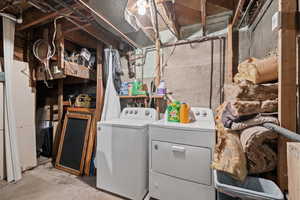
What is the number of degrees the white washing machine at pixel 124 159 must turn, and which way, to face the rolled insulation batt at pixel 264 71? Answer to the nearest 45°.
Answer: approximately 90° to its left

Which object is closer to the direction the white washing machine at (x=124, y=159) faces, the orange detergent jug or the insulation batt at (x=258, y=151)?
the insulation batt

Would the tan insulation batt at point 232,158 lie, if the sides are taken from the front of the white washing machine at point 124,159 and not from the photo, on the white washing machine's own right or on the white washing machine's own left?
on the white washing machine's own left

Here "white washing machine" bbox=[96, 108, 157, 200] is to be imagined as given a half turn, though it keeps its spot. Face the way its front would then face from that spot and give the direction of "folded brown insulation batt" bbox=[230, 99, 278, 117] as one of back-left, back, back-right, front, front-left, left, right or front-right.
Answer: right

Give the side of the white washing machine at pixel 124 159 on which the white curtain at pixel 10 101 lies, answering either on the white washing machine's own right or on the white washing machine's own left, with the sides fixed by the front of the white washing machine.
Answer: on the white washing machine's own right

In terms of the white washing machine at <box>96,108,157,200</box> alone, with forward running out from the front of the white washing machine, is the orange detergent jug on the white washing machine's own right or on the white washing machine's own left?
on the white washing machine's own left

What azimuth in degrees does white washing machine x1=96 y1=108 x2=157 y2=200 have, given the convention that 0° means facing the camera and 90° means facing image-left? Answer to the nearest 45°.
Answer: approximately 45°

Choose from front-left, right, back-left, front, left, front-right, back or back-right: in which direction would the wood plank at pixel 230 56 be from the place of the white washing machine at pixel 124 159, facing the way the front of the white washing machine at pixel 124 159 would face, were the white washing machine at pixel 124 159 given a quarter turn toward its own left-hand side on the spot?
front-left

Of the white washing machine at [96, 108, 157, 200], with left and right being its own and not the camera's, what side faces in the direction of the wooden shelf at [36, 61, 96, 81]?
right

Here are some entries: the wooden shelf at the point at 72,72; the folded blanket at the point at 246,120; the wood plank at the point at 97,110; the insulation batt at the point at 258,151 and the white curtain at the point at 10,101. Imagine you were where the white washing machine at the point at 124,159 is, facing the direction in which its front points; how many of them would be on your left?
2

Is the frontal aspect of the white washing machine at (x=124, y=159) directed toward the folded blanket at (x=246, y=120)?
no

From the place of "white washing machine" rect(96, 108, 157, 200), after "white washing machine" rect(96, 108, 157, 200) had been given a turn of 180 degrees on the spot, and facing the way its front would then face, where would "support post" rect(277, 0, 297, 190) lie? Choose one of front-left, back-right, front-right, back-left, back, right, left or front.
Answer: right
